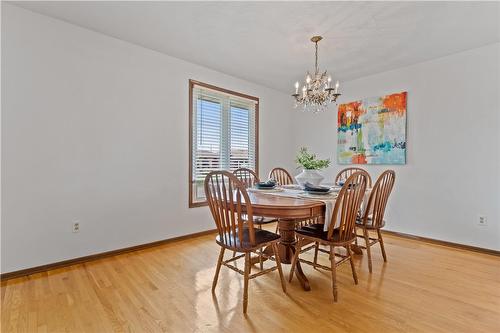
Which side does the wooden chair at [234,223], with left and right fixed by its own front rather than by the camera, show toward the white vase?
front

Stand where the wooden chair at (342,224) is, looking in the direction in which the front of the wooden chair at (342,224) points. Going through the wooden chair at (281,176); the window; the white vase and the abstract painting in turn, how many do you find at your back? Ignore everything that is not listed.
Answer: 0

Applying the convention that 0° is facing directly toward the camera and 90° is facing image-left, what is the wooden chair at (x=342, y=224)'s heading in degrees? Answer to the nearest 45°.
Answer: approximately 135°

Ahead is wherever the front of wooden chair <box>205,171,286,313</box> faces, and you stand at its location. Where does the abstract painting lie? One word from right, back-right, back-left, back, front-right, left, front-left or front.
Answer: front

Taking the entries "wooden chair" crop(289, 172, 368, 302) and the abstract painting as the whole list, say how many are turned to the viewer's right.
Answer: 0

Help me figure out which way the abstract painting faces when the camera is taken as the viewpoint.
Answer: facing the viewer and to the left of the viewer

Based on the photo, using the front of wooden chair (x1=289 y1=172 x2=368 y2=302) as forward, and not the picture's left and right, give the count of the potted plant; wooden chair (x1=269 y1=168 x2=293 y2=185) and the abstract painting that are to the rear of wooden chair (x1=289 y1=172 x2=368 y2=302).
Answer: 0

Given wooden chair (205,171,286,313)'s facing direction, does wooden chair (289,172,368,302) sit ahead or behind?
ahead

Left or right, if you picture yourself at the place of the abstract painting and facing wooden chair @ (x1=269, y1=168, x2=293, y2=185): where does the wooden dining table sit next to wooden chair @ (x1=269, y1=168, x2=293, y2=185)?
left

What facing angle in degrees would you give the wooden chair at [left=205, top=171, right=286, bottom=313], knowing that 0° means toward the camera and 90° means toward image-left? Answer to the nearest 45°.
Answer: approximately 225°
